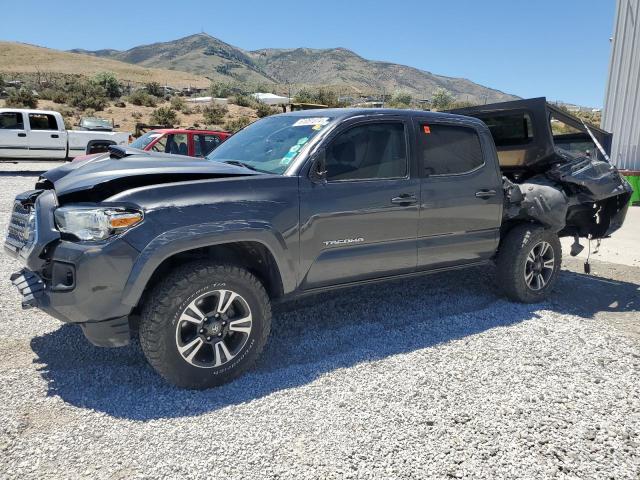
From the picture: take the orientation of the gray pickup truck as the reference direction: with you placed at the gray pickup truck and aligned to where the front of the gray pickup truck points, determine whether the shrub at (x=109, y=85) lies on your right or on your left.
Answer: on your right

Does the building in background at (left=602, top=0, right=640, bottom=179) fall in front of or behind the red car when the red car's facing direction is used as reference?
behind

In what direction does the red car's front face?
to the viewer's left

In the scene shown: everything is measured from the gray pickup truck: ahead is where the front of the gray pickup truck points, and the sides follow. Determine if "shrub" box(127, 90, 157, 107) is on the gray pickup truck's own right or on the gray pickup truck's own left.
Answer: on the gray pickup truck's own right

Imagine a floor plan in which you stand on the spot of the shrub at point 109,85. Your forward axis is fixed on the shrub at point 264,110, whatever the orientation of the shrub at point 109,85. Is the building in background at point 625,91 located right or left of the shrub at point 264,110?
right

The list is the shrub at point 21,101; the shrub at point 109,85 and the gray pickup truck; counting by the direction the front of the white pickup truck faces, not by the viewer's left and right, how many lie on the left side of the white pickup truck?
1

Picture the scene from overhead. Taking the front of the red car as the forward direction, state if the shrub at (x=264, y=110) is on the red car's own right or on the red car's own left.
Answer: on the red car's own right

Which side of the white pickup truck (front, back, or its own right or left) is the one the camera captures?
left

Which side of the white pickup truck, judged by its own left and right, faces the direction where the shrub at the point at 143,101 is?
right

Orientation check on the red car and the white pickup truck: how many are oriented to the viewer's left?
2

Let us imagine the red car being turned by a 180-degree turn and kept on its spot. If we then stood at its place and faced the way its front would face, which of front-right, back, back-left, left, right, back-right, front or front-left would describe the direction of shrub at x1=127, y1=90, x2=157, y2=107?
left

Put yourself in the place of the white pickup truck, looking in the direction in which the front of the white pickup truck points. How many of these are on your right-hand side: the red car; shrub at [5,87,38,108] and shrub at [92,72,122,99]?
2

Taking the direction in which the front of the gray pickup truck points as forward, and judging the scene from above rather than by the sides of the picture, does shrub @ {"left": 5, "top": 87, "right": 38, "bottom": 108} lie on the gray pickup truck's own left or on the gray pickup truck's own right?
on the gray pickup truck's own right
